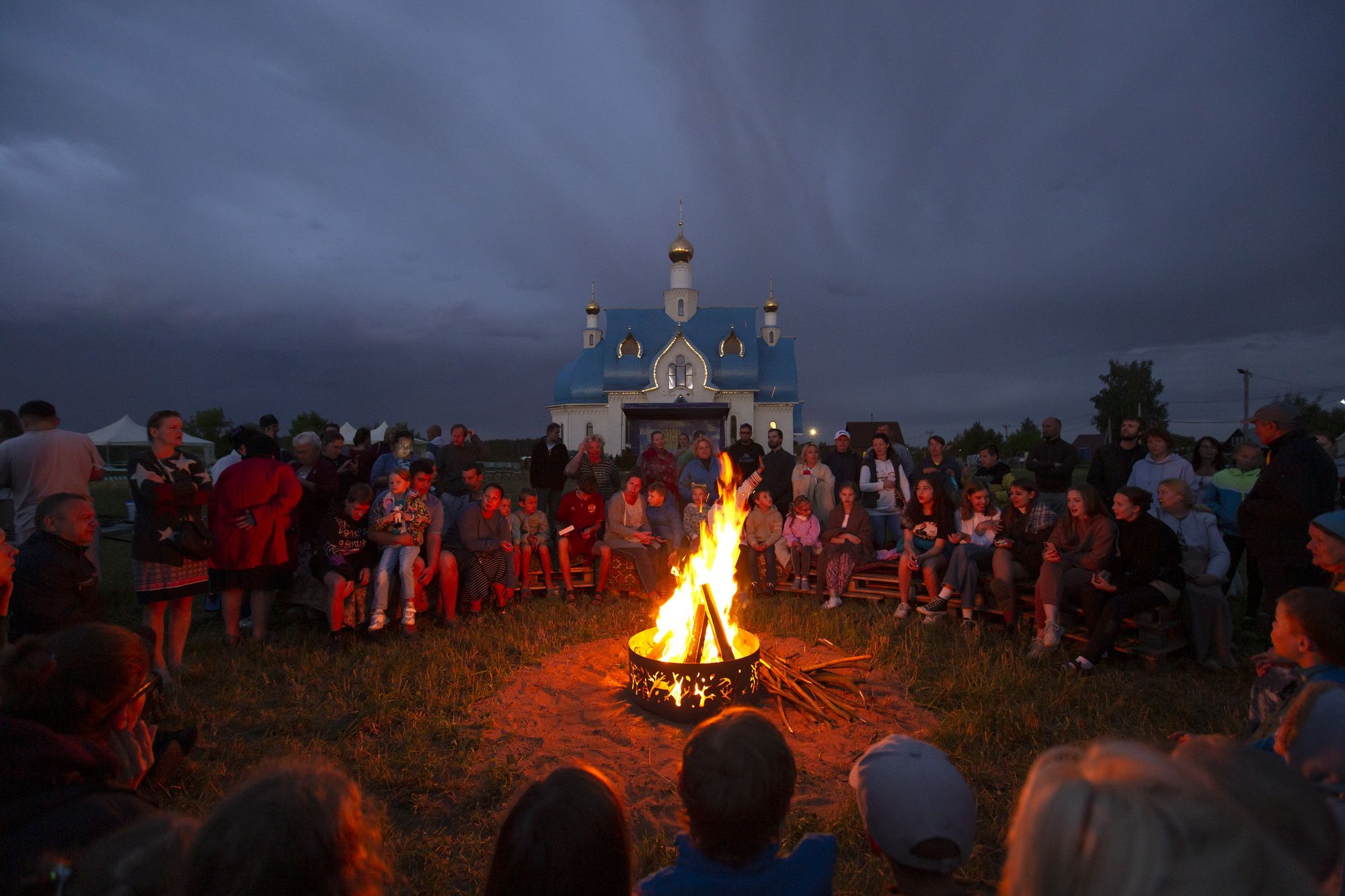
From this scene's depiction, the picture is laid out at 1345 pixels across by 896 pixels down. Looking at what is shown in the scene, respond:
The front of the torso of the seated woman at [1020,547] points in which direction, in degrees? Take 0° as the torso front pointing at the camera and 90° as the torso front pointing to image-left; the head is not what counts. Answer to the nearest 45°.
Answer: approximately 45°

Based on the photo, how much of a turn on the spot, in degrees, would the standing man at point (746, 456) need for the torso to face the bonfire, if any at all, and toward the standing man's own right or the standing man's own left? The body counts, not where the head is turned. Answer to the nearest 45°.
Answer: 0° — they already face it

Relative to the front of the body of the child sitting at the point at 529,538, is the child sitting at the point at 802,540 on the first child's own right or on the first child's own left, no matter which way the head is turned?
on the first child's own left

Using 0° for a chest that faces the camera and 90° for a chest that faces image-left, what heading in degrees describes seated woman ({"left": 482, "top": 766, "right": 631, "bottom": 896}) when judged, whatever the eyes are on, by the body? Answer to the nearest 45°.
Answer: approximately 180°

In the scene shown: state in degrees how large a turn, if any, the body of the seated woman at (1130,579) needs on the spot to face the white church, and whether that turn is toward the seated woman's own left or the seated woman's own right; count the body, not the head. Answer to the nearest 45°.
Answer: approximately 45° to the seated woman's own right

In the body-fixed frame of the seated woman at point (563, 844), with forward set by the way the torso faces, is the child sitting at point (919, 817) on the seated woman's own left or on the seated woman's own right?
on the seated woman's own right

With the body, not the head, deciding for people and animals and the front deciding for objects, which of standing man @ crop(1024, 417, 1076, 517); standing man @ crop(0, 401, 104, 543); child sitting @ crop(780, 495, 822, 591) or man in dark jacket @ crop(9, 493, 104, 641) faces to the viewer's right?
the man in dark jacket

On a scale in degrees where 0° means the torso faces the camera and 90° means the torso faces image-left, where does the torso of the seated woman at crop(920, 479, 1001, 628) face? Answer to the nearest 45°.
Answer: approximately 45°

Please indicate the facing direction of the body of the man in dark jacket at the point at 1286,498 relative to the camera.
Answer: to the viewer's left
